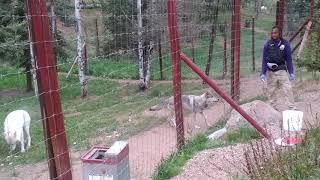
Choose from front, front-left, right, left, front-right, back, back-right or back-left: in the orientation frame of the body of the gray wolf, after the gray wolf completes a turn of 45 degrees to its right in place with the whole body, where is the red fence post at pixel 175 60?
front-right

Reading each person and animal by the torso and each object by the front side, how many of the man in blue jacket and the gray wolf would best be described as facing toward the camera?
1

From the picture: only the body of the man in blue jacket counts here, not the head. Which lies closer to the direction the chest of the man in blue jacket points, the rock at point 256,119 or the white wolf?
the rock

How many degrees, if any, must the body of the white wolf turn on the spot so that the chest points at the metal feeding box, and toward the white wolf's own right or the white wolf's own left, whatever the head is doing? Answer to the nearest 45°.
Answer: approximately 45° to the white wolf's own left

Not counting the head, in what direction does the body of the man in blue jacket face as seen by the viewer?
toward the camera

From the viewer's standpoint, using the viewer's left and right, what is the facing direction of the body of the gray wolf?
facing to the right of the viewer

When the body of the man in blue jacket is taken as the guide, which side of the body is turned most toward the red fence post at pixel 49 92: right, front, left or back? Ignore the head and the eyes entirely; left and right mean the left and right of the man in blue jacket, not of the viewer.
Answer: front

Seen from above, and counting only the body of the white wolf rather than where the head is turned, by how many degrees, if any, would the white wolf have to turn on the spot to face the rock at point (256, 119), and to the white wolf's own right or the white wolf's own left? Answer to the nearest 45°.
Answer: approximately 90° to the white wolf's own left
